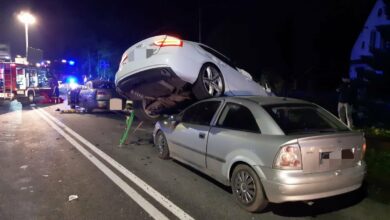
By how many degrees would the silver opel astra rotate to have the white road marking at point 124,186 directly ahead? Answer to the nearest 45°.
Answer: approximately 45° to its left

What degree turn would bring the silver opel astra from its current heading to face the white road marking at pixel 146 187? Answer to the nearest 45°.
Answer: approximately 45° to its left

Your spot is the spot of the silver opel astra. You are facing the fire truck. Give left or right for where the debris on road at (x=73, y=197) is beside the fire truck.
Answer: left

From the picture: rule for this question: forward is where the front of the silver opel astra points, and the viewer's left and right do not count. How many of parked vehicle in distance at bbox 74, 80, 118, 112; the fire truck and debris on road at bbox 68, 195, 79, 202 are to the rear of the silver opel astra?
0

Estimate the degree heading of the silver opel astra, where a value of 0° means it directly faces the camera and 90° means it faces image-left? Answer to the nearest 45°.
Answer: approximately 135°

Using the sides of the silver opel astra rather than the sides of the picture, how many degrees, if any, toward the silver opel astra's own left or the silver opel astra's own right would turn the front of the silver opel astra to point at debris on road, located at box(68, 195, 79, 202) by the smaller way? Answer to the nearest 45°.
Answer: approximately 45° to the silver opel astra's own left

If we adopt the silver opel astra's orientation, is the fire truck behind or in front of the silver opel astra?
in front

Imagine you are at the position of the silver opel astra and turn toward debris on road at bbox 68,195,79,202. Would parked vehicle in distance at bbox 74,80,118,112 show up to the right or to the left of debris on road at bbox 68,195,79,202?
right

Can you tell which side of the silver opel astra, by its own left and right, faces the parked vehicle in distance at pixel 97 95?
front
